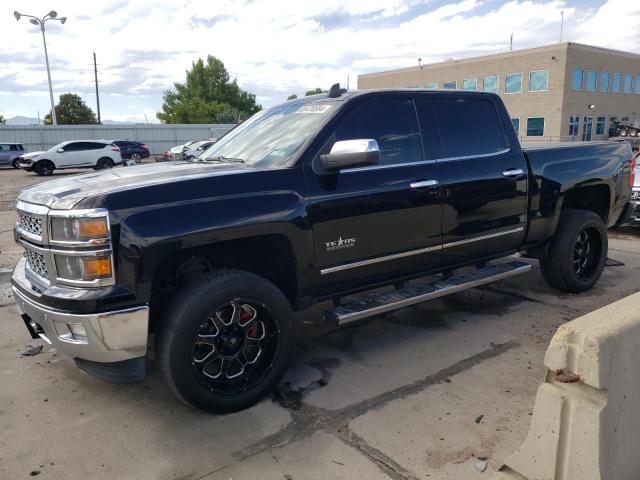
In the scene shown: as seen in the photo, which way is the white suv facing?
to the viewer's left

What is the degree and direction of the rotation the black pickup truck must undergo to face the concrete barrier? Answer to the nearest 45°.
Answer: approximately 90° to its left

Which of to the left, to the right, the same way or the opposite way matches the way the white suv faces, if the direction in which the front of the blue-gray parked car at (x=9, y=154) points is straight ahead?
the same way

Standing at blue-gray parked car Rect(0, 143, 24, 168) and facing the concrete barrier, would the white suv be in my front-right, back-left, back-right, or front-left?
front-left

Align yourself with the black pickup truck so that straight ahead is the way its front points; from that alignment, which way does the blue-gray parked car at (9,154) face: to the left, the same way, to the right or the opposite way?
the same way

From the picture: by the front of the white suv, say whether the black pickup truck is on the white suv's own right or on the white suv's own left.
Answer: on the white suv's own left

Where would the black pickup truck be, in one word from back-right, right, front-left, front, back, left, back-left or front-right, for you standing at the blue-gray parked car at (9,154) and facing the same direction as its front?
left

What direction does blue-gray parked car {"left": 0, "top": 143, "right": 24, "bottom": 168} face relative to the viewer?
to the viewer's left

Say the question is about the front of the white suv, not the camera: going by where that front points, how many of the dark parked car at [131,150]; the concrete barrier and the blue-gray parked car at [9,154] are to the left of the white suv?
1

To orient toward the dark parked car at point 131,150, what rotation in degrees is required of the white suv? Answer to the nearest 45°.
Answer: approximately 135° to its right

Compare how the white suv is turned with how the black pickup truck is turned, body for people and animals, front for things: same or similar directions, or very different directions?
same or similar directions

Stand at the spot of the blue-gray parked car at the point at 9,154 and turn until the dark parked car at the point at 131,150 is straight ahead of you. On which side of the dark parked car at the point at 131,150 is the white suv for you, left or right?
right
